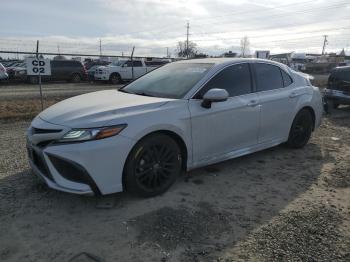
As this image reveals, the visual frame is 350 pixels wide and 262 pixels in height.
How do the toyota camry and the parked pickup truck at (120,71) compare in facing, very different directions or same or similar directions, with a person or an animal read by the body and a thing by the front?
same or similar directions

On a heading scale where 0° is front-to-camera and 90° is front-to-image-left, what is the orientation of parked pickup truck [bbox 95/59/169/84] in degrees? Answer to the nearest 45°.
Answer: approximately 45°

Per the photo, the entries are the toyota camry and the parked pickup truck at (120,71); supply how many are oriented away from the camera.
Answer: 0

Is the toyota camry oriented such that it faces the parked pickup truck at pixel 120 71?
no

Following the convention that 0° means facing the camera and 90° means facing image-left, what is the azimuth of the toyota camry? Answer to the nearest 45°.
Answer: approximately 45°

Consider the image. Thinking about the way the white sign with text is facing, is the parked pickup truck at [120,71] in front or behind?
behind

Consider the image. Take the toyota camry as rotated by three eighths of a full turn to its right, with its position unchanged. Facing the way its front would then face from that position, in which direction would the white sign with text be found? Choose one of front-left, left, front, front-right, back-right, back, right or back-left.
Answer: front-left

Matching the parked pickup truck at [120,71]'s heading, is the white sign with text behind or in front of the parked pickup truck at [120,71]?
in front

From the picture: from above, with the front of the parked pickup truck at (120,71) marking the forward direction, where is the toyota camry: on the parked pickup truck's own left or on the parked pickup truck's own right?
on the parked pickup truck's own left

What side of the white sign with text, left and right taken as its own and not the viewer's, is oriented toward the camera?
front
